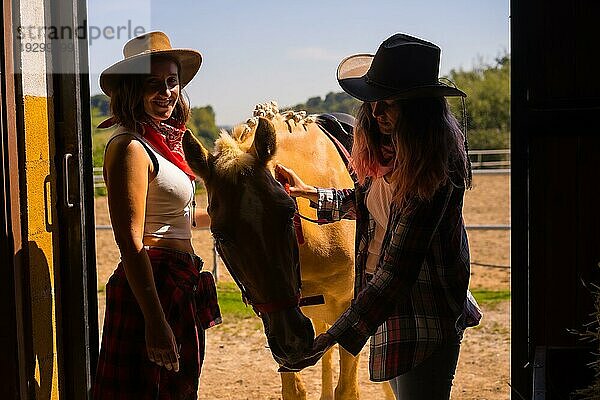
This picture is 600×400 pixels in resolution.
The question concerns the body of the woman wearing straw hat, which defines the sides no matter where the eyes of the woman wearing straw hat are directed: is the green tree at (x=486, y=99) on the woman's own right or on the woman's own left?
on the woman's own left

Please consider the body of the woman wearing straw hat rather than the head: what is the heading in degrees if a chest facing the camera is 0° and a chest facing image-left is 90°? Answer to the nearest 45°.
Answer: approximately 270°

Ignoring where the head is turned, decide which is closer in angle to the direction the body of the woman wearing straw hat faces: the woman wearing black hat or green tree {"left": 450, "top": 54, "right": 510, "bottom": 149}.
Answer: the woman wearing black hat

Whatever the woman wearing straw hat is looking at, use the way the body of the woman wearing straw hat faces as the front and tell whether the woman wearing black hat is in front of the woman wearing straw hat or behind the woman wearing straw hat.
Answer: in front
